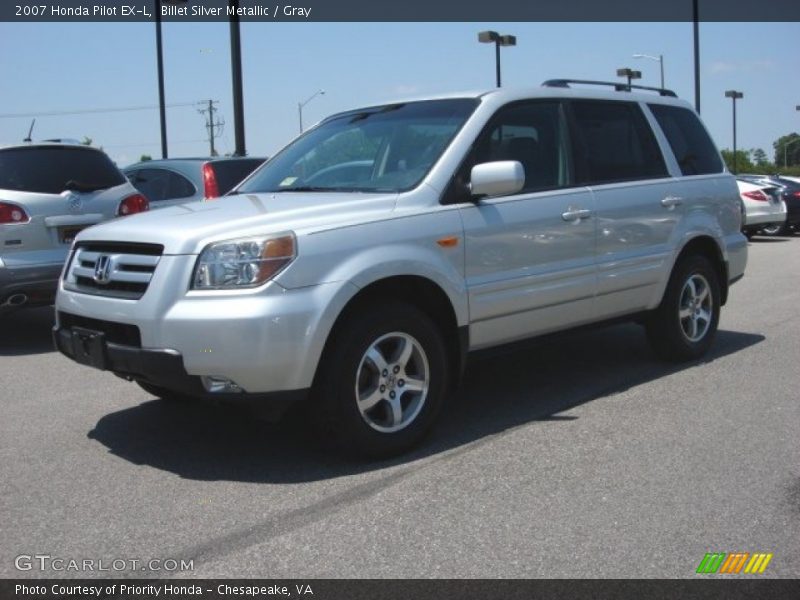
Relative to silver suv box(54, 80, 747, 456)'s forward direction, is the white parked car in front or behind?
behind

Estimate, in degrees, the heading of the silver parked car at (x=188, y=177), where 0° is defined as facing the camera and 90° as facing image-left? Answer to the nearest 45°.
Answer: approximately 135°

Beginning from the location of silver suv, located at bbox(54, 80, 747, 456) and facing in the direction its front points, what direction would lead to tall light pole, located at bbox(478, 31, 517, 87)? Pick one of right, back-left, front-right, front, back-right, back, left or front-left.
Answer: back-right

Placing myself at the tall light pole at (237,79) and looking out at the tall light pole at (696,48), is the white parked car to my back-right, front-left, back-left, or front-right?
front-right

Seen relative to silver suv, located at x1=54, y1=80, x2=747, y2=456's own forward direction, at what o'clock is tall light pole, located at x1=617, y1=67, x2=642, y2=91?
The tall light pole is roughly at 5 o'clock from the silver suv.

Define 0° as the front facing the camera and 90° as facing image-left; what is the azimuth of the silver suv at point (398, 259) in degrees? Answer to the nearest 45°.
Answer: approximately 45°

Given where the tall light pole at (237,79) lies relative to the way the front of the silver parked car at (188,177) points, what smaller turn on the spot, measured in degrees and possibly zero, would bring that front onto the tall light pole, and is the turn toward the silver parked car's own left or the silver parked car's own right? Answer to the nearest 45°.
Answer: approximately 45° to the silver parked car's own right

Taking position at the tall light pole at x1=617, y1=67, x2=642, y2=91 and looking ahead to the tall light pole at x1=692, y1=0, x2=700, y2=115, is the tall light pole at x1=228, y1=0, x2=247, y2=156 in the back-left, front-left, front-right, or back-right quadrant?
front-right

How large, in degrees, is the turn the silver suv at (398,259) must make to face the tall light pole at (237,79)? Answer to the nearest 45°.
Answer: approximately 135° to its right

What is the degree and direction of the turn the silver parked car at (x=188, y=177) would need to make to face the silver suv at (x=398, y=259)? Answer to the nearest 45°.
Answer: approximately 135° to its left

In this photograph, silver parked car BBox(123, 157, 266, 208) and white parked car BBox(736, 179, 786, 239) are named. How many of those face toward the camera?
0

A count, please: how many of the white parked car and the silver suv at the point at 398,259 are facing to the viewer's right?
0

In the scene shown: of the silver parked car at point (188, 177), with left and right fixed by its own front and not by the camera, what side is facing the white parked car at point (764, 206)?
right

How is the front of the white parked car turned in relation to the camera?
facing away from the viewer and to the left of the viewer

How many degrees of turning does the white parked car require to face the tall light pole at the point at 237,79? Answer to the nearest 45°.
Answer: approximately 90° to its left
